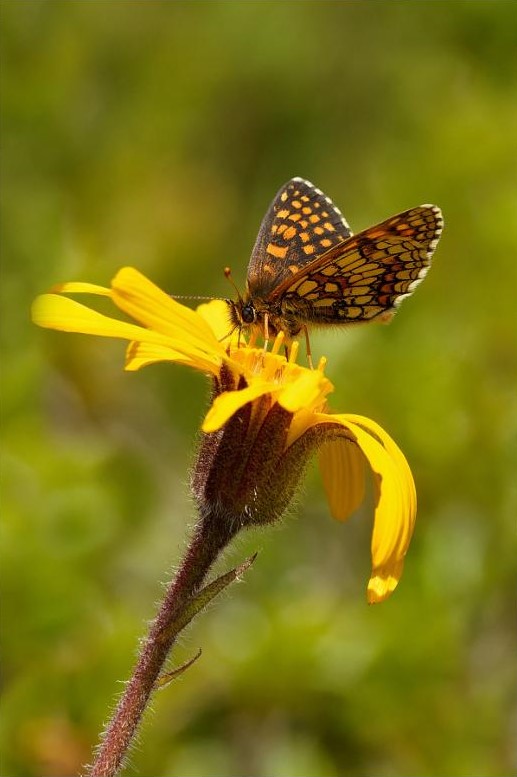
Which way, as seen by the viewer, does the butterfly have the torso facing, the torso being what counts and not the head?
to the viewer's left
